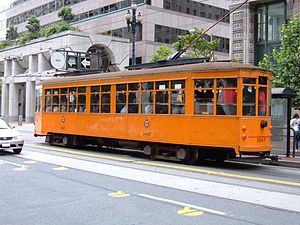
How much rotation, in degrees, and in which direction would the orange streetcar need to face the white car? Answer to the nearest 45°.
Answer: approximately 45° to its left

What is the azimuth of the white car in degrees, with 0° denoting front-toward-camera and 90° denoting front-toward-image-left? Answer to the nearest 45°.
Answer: approximately 315°

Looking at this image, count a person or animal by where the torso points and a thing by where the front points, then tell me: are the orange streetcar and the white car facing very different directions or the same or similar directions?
very different directions

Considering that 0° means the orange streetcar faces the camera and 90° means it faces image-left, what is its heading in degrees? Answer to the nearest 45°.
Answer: approximately 135°

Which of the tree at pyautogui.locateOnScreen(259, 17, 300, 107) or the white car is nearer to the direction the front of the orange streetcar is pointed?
the white car
